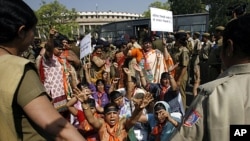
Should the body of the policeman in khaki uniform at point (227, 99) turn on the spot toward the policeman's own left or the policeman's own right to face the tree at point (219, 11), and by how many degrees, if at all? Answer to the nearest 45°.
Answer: approximately 45° to the policeman's own right

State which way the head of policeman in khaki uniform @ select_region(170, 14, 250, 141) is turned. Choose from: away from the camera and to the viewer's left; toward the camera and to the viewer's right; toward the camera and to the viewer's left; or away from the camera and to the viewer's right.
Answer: away from the camera and to the viewer's left

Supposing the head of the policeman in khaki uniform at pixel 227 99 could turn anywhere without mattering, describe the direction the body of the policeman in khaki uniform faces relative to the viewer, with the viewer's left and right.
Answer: facing away from the viewer and to the left of the viewer
